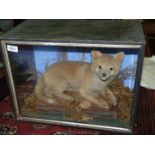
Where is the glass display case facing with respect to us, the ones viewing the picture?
facing the viewer
